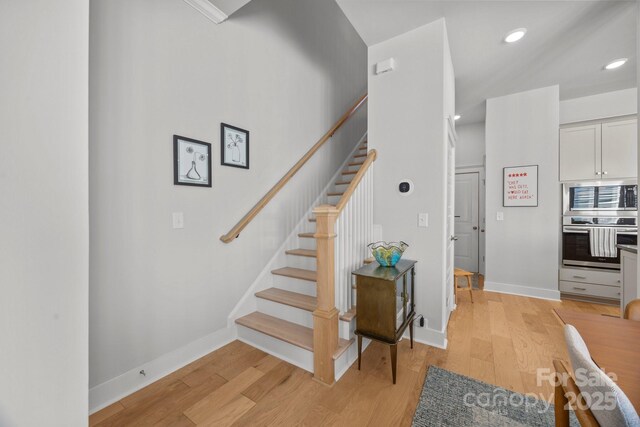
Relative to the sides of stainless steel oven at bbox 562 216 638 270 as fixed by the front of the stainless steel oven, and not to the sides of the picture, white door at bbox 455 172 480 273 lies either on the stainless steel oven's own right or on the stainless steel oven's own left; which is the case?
on the stainless steel oven's own right

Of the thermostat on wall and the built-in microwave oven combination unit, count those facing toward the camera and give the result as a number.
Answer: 2

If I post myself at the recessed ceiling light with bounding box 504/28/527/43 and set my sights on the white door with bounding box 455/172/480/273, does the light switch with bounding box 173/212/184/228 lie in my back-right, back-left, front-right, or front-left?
back-left

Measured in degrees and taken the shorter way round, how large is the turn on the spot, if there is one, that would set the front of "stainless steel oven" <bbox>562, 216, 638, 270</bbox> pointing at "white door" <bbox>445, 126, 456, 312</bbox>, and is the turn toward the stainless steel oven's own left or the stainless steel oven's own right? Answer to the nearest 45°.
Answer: approximately 45° to the stainless steel oven's own right

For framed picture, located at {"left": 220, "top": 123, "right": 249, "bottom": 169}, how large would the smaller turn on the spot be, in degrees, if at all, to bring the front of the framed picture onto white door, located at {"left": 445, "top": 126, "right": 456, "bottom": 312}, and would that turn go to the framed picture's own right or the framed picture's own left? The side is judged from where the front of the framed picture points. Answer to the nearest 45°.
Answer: approximately 45° to the framed picture's own left

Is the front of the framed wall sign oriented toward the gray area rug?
yes

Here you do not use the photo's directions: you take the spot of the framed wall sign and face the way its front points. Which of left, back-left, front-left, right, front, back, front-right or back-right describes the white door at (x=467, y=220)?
back-right

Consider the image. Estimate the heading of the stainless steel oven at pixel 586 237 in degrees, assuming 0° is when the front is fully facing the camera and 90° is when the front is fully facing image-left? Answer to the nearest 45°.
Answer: approximately 0°

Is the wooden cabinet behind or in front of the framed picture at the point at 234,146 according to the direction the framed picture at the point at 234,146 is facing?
in front

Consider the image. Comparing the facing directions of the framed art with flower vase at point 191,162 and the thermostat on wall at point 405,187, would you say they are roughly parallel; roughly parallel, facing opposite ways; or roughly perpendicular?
roughly perpendicular

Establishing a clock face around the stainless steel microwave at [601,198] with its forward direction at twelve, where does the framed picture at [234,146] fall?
The framed picture is roughly at 1 o'clock from the stainless steel microwave.

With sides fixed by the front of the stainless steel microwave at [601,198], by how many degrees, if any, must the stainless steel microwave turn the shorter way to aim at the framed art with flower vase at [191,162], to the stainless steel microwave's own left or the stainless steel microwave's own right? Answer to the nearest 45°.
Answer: approximately 45° to the stainless steel microwave's own right
